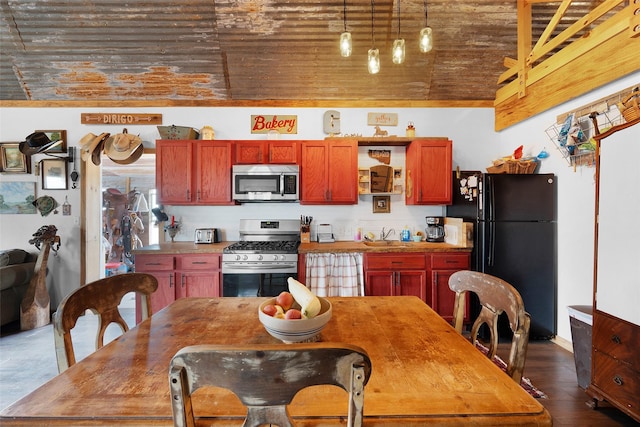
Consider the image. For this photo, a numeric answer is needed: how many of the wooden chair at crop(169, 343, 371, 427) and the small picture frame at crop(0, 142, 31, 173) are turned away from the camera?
1

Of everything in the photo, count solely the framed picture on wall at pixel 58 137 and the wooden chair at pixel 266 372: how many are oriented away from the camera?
1

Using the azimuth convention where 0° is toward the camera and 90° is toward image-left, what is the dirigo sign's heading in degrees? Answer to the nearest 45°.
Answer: approximately 0°

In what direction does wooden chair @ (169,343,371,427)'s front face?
away from the camera
